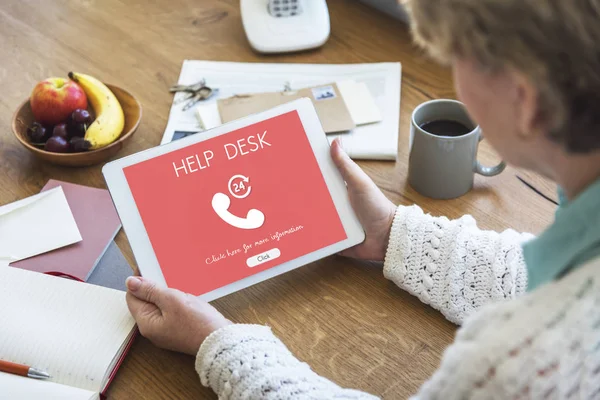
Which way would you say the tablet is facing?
toward the camera

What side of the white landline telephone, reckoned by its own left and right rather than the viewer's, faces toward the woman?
front

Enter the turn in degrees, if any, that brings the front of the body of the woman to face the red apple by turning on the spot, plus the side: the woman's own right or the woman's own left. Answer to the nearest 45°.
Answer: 0° — they already face it

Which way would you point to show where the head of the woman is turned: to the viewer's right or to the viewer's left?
to the viewer's left

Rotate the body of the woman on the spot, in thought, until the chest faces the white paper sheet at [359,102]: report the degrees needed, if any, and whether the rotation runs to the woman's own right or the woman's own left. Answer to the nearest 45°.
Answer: approximately 45° to the woman's own right

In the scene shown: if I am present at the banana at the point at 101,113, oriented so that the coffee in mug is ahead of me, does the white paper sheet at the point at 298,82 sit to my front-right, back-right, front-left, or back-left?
front-left

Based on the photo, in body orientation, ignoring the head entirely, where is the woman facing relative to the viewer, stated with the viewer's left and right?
facing away from the viewer and to the left of the viewer

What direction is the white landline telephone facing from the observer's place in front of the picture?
facing the viewer

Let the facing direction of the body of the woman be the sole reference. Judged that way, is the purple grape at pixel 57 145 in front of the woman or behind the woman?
in front
